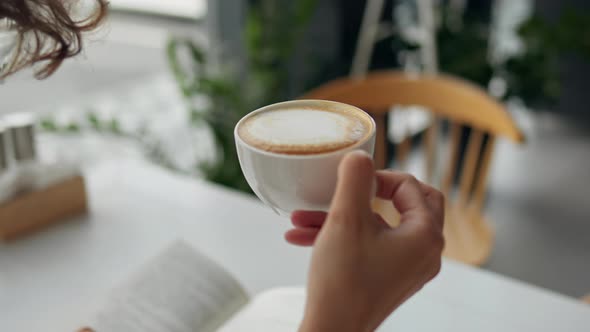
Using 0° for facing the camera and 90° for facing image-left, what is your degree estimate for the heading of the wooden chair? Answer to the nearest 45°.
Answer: approximately 45°

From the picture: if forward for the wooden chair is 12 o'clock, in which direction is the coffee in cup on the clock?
The coffee in cup is roughly at 11 o'clock from the wooden chair.
